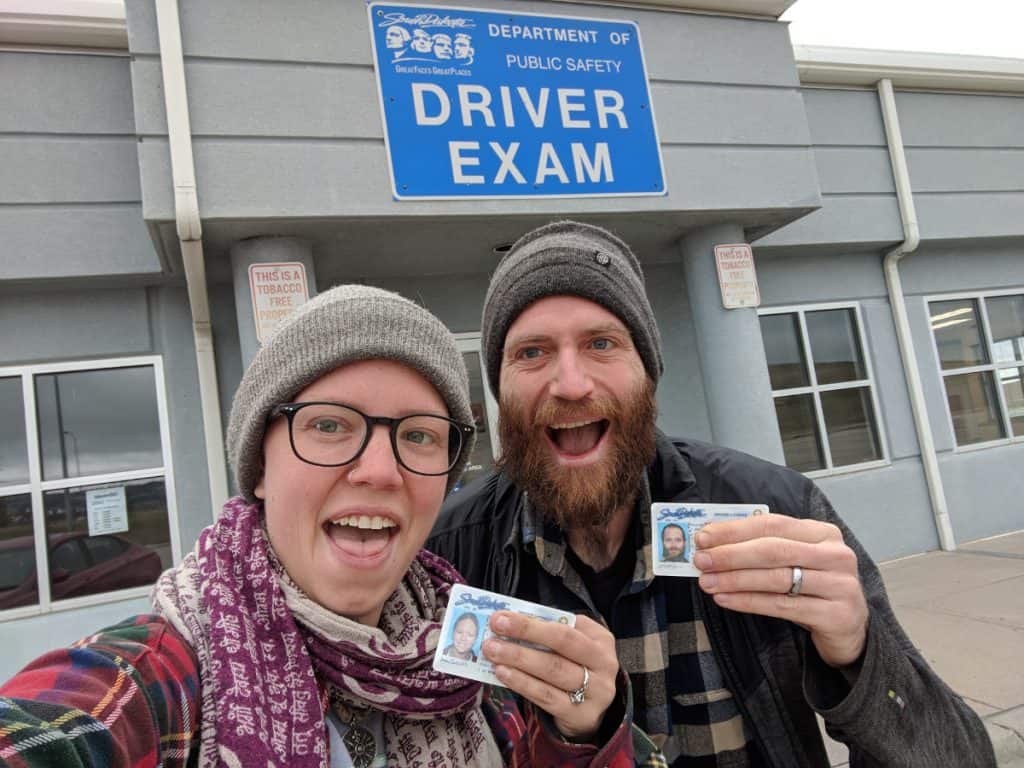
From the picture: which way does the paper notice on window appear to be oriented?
toward the camera

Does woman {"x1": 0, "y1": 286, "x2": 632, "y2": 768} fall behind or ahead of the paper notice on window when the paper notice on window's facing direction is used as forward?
ahead

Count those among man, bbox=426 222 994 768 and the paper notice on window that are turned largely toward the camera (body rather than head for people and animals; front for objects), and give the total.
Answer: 2

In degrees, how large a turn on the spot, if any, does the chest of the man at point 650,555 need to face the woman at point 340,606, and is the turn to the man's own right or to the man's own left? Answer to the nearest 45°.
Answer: approximately 45° to the man's own right

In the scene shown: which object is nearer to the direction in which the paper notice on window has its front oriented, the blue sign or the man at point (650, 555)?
the man

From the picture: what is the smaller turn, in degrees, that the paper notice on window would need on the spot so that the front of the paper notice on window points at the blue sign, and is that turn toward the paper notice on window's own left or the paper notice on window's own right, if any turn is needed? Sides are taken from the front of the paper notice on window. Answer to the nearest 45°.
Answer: approximately 45° to the paper notice on window's own left

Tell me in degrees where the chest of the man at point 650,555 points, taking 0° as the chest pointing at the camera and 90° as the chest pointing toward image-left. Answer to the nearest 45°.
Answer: approximately 0°

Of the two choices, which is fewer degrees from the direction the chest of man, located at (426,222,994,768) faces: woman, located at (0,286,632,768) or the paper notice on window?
the woman

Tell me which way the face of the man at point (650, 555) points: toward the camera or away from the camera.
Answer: toward the camera

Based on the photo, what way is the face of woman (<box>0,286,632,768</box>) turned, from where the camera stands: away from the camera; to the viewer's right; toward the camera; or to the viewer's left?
toward the camera
